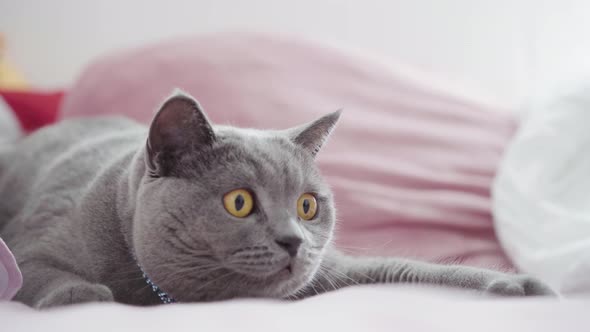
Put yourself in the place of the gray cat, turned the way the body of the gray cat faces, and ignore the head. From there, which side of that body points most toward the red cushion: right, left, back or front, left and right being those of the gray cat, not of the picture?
back

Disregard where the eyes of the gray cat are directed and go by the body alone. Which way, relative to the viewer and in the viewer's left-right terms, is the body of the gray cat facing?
facing the viewer and to the right of the viewer

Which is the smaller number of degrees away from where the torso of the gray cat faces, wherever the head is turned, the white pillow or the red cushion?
the white pillow

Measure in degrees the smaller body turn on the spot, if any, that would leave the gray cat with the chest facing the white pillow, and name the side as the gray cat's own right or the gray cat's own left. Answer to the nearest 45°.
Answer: approximately 90° to the gray cat's own left
